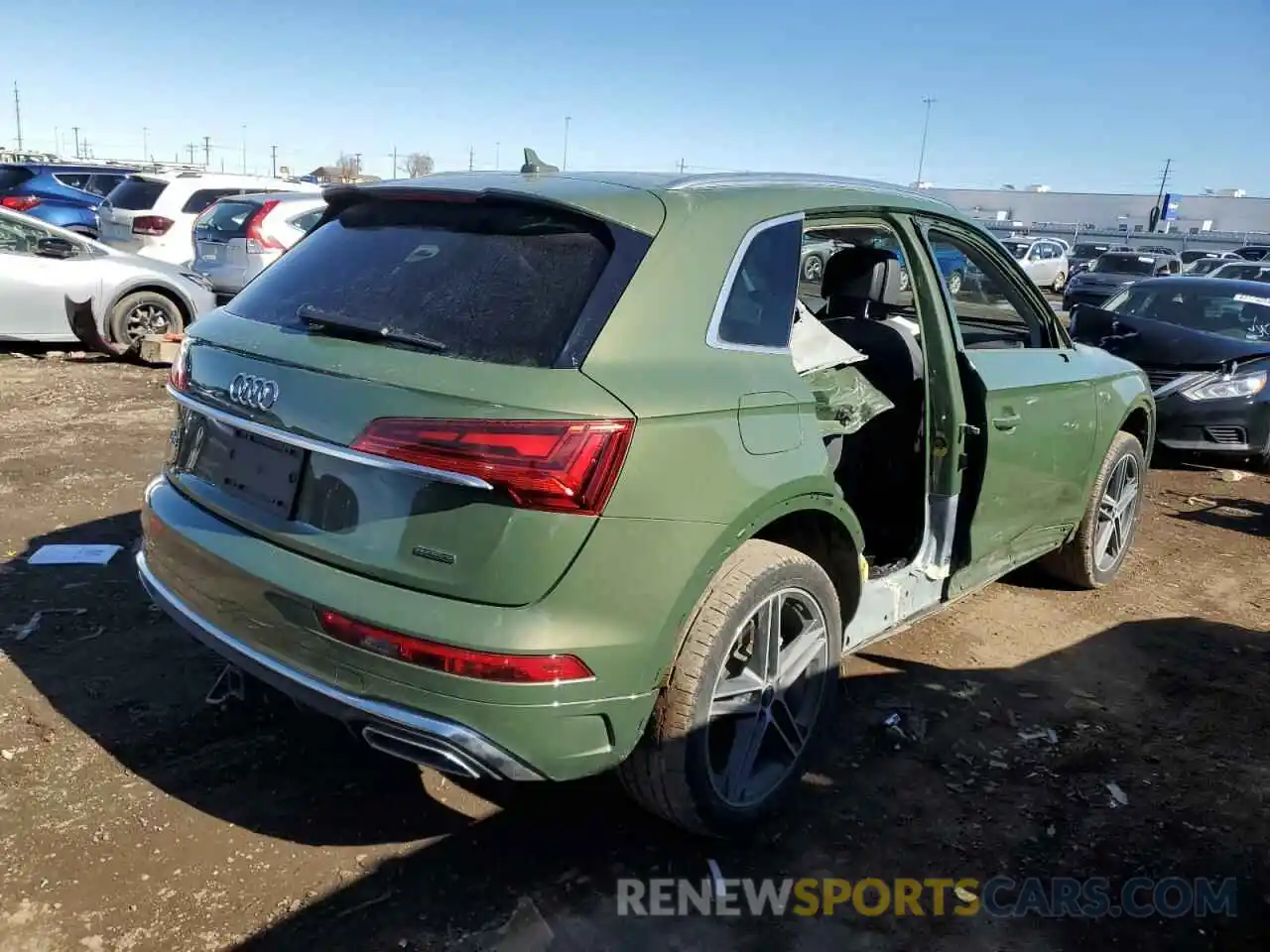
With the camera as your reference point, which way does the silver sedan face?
facing to the right of the viewer

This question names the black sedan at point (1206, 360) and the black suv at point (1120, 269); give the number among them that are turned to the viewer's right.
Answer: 0

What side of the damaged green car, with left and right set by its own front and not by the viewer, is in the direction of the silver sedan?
left

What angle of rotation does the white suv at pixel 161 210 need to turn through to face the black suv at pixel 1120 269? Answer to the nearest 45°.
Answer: approximately 45° to its right

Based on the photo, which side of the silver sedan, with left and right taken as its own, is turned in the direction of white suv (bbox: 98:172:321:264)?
left

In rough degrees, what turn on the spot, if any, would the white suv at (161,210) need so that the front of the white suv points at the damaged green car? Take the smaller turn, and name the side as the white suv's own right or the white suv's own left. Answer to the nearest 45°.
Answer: approximately 135° to the white suv's own right

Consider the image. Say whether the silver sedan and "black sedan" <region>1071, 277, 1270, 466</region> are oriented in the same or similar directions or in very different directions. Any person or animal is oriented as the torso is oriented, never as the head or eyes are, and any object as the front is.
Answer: very different directions

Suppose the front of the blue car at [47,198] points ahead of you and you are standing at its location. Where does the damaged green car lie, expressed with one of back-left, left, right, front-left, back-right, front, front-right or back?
back-right

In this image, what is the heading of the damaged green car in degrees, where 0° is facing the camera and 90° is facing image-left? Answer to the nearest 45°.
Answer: approximately 225°

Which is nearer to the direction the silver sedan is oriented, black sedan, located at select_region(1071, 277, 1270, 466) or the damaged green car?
the black sedan

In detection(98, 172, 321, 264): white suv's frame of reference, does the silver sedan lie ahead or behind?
behind

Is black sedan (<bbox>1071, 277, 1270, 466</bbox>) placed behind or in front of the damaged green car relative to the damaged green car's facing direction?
in front
